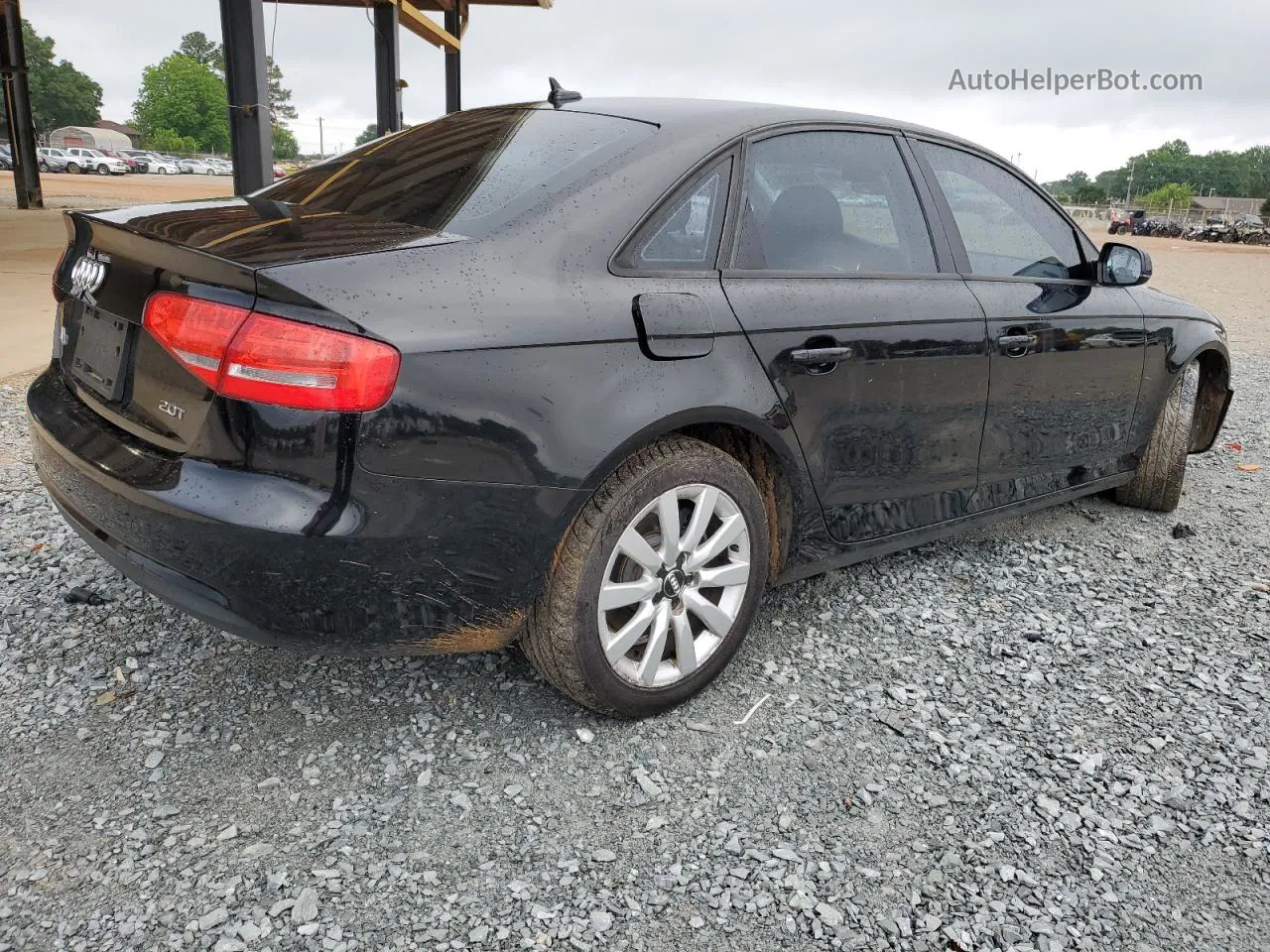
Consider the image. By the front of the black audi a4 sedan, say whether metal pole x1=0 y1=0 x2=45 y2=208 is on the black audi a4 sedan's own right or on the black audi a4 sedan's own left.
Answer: on the black audi a4 sedan's own left

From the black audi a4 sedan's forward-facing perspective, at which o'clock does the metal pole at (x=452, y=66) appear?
The metal pole is roughly at 10 o'clock from the black audi a4 sedan.

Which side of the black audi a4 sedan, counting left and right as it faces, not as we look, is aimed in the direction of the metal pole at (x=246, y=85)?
left

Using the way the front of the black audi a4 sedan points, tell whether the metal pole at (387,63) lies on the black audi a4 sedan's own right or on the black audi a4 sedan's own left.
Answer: on the black audi a4 sedan's own left

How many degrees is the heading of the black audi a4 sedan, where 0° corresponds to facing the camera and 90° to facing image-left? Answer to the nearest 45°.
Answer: approximately 225°
